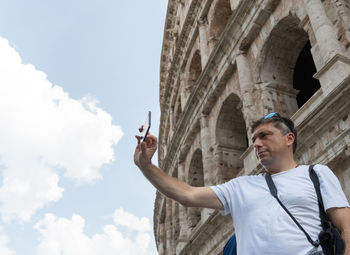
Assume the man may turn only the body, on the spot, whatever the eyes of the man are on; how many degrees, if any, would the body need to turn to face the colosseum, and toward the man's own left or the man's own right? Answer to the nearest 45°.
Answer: approximately 135° to the man's own right

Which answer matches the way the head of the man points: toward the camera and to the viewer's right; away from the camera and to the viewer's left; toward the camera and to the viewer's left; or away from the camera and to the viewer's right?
toward the camera and to the viewer's left

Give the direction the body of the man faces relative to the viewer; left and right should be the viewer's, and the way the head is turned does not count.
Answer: facing the viewer and to the left of the viewer
